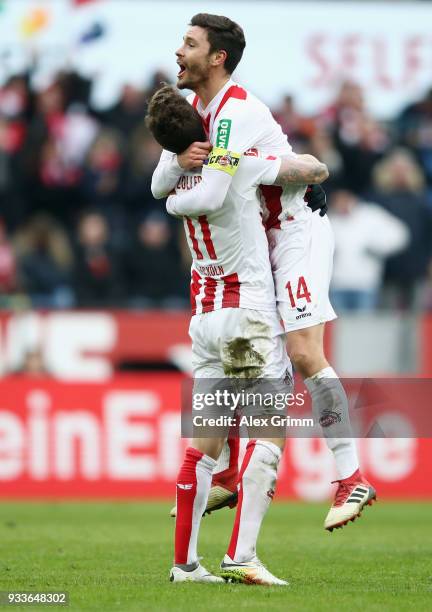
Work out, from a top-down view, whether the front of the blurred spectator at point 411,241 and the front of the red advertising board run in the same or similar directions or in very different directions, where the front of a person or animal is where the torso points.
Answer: same or similar directions

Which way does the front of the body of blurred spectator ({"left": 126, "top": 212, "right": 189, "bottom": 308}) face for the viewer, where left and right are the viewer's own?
facing the viewer

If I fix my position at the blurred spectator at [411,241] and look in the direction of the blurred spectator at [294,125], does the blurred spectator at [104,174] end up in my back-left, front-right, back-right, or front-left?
front-left

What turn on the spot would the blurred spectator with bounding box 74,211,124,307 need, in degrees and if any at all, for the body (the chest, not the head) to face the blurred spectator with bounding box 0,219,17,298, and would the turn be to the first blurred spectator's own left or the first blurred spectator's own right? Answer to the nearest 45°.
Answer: approximately 90° to the first blurred spectator's own right

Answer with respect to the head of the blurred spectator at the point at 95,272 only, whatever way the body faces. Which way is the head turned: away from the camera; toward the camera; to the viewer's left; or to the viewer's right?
toward the camera

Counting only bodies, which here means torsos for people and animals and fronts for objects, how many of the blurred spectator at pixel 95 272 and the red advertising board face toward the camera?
2

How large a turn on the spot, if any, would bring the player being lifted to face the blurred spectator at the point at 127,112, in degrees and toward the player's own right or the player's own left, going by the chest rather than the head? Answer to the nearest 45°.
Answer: approximately 135° to the player's own right

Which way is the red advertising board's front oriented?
toward the camera

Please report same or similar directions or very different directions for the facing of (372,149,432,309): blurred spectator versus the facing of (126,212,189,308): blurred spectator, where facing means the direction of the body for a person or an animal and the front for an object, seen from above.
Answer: same or similar directions

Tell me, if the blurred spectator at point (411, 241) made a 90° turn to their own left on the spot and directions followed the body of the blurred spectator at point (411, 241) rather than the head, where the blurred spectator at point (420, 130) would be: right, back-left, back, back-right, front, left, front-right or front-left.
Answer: left

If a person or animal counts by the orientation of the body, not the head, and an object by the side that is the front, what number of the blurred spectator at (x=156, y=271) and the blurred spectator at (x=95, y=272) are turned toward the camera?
2

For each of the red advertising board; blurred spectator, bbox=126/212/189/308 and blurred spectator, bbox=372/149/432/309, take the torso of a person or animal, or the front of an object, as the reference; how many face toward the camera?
3

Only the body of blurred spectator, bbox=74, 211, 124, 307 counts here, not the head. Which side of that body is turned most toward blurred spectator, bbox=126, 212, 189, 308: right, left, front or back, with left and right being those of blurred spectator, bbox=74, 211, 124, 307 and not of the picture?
left
